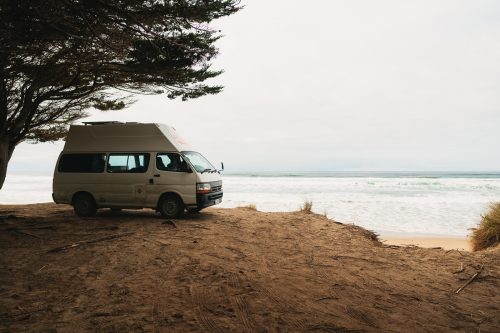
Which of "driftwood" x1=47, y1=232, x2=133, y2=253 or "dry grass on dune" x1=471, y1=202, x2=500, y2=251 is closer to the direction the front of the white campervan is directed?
the dry grass on dune

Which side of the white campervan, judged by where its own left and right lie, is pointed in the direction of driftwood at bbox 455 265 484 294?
front

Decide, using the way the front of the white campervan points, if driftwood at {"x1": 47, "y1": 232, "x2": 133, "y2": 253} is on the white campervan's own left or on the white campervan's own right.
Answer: on the white campervan's own right

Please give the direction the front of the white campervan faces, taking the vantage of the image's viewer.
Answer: facing the viewer and to the right of the viewer
